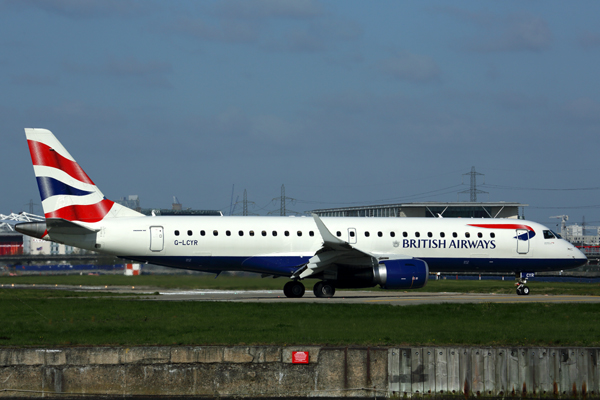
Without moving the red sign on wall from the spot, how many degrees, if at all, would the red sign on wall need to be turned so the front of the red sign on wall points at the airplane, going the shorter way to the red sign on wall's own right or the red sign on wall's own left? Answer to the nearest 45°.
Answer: approximately 180°

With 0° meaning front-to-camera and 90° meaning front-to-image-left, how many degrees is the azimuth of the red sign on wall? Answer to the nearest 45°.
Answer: approximately 0°

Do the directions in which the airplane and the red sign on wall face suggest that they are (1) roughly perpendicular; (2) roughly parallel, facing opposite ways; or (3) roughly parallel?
roughly perpendicular

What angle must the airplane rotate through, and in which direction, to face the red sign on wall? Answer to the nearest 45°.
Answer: approximately 90° to its right

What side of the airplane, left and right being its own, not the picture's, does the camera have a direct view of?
right

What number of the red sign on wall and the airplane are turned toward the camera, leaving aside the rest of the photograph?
1
